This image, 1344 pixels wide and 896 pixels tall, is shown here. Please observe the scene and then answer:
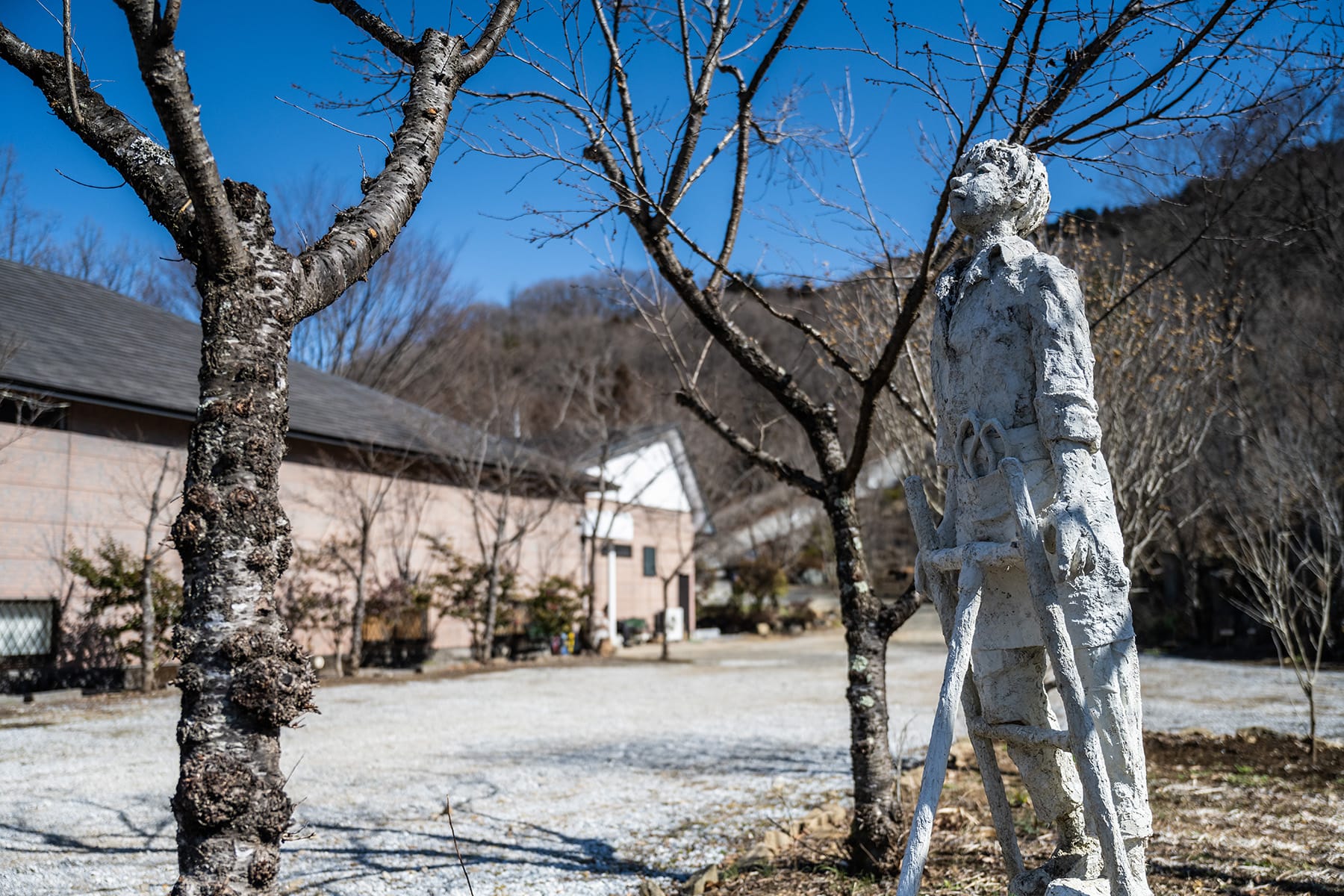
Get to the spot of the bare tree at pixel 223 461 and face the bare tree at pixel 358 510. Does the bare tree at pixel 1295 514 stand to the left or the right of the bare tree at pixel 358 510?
right

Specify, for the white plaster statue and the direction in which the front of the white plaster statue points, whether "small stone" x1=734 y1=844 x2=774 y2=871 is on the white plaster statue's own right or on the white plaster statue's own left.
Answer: on the white plaster statue's own right

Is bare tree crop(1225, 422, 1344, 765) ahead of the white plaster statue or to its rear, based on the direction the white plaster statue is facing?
to the rear

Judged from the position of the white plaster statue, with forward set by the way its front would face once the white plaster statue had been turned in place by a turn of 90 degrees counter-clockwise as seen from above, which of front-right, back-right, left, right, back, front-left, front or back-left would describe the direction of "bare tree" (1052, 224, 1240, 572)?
back-left

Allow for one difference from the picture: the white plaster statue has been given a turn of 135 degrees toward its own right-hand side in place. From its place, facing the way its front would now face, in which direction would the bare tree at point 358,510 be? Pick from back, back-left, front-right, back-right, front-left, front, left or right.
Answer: front-left

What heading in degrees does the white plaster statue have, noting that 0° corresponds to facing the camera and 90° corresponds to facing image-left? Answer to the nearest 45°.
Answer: approximately 45°

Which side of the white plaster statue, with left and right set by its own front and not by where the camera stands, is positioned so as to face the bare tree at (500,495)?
right

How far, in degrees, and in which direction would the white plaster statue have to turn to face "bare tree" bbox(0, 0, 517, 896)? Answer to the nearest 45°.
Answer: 0° — it already faces it

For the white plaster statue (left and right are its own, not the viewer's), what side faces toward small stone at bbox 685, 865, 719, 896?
right
